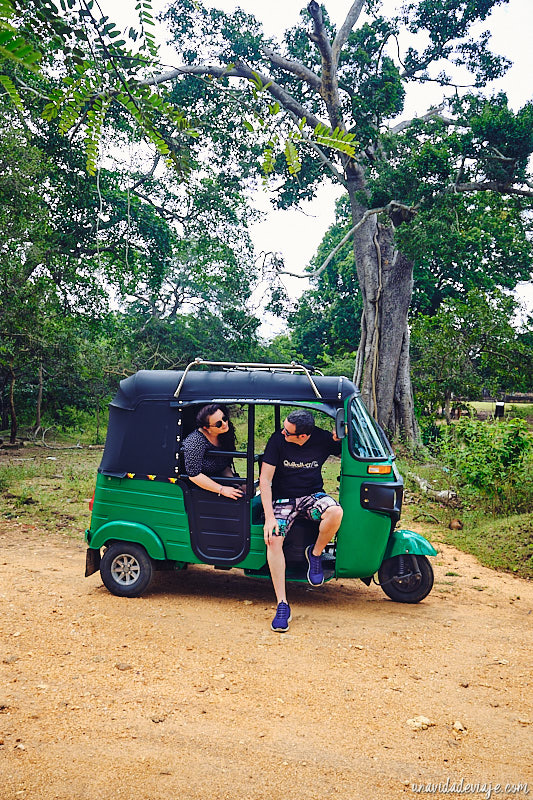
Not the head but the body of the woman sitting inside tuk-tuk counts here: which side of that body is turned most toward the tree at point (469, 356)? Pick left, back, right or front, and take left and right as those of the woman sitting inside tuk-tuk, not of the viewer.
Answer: left

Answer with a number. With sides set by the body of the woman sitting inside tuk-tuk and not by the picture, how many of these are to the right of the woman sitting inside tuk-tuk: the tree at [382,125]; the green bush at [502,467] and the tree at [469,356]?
0

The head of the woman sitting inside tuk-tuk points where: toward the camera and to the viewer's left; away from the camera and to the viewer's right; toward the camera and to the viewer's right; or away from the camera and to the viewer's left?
toward the camera and to the viewer's right

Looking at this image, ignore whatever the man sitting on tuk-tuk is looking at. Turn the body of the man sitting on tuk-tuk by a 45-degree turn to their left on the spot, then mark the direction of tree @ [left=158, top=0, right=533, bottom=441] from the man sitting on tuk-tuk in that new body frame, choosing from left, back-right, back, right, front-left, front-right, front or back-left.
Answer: back-left

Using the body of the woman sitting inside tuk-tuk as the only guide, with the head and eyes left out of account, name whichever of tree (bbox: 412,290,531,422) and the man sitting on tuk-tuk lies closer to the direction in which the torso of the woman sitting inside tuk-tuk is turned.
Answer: the man sitting on tuk-tuk

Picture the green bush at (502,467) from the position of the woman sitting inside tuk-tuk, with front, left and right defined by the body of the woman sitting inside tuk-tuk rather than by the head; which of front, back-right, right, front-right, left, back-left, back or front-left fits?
left

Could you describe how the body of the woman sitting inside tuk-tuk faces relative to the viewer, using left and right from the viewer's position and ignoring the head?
facing the viewer and to the right of the viewer

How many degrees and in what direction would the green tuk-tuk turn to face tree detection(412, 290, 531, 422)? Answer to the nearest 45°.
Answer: approximately 45° to its left

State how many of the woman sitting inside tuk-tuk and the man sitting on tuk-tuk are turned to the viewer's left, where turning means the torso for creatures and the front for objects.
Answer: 0

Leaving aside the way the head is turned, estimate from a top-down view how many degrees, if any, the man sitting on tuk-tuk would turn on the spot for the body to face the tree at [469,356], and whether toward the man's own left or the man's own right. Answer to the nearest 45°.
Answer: approximately 180°

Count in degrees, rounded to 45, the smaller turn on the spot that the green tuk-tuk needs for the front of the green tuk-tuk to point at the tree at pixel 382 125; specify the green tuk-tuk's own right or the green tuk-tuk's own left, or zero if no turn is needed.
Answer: approximately 90° to the green tuk-tuk's own left

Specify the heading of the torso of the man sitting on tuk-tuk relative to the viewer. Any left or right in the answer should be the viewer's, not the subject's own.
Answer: facing the viewer

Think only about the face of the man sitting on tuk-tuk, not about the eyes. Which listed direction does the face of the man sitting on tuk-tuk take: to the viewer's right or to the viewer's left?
to the viewer's left

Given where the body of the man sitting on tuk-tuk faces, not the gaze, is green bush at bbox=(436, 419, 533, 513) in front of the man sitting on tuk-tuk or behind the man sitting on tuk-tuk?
behind

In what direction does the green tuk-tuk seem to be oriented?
to the viewer's right
